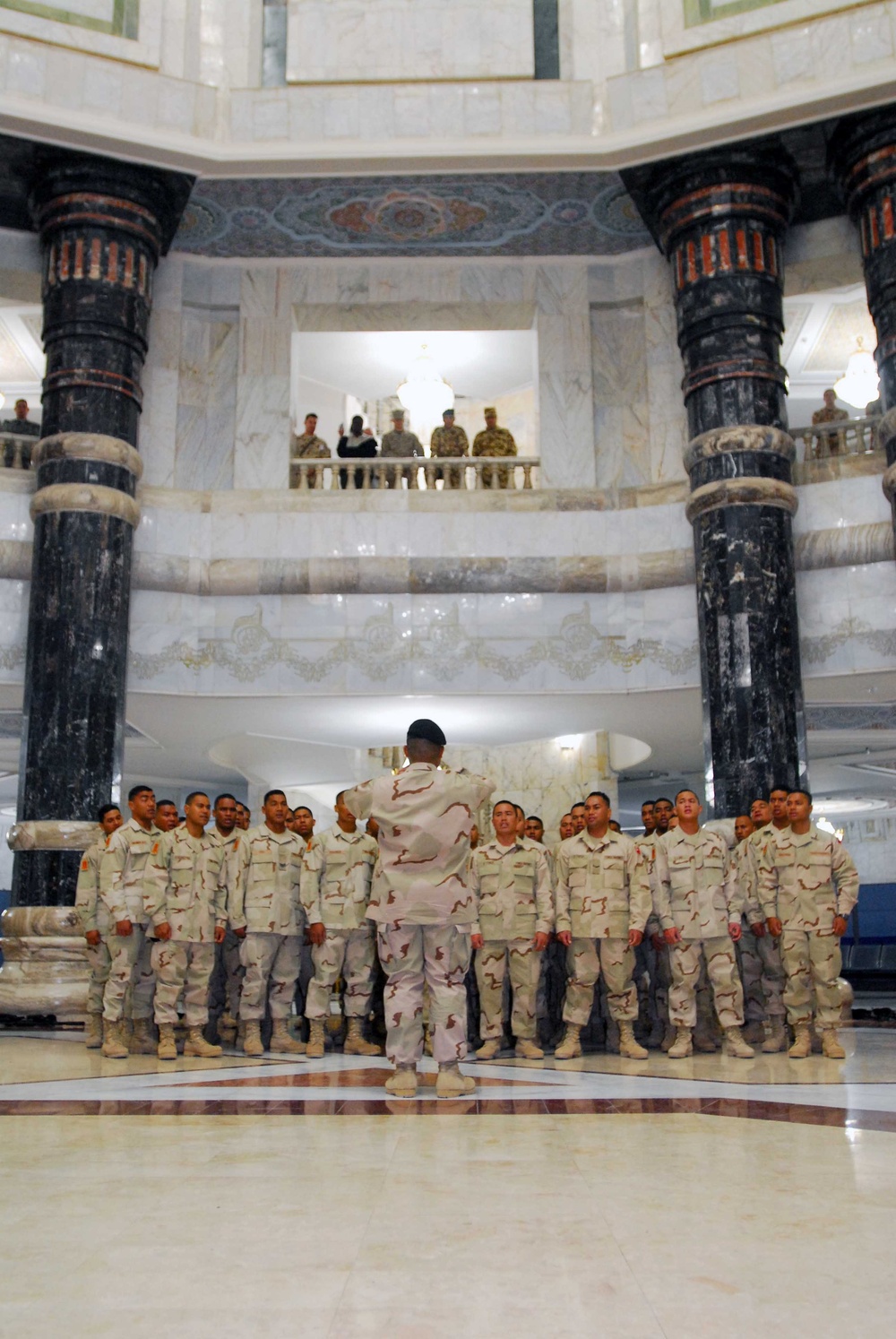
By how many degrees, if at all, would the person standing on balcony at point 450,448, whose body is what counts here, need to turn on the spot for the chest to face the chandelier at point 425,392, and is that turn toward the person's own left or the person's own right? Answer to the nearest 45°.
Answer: approximately 180°

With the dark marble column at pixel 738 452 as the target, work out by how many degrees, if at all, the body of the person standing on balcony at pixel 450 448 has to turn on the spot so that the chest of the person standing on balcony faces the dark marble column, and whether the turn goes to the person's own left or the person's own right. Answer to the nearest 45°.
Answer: approximately 45° to the person's own left

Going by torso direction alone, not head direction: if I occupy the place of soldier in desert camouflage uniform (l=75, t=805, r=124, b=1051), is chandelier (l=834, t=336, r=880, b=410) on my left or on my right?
on my left

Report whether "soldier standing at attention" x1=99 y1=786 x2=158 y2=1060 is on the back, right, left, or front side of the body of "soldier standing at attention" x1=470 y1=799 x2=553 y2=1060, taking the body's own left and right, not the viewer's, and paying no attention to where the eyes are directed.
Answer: right

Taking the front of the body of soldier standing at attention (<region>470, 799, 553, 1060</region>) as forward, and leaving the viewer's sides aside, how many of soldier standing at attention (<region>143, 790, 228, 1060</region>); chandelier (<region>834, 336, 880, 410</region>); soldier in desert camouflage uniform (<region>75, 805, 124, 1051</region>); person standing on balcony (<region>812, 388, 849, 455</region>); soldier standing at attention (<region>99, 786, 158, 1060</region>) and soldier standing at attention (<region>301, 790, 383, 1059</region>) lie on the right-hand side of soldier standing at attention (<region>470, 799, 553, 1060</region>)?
4

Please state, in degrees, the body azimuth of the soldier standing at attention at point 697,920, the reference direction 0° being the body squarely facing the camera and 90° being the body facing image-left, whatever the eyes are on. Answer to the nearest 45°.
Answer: approximately 0°
